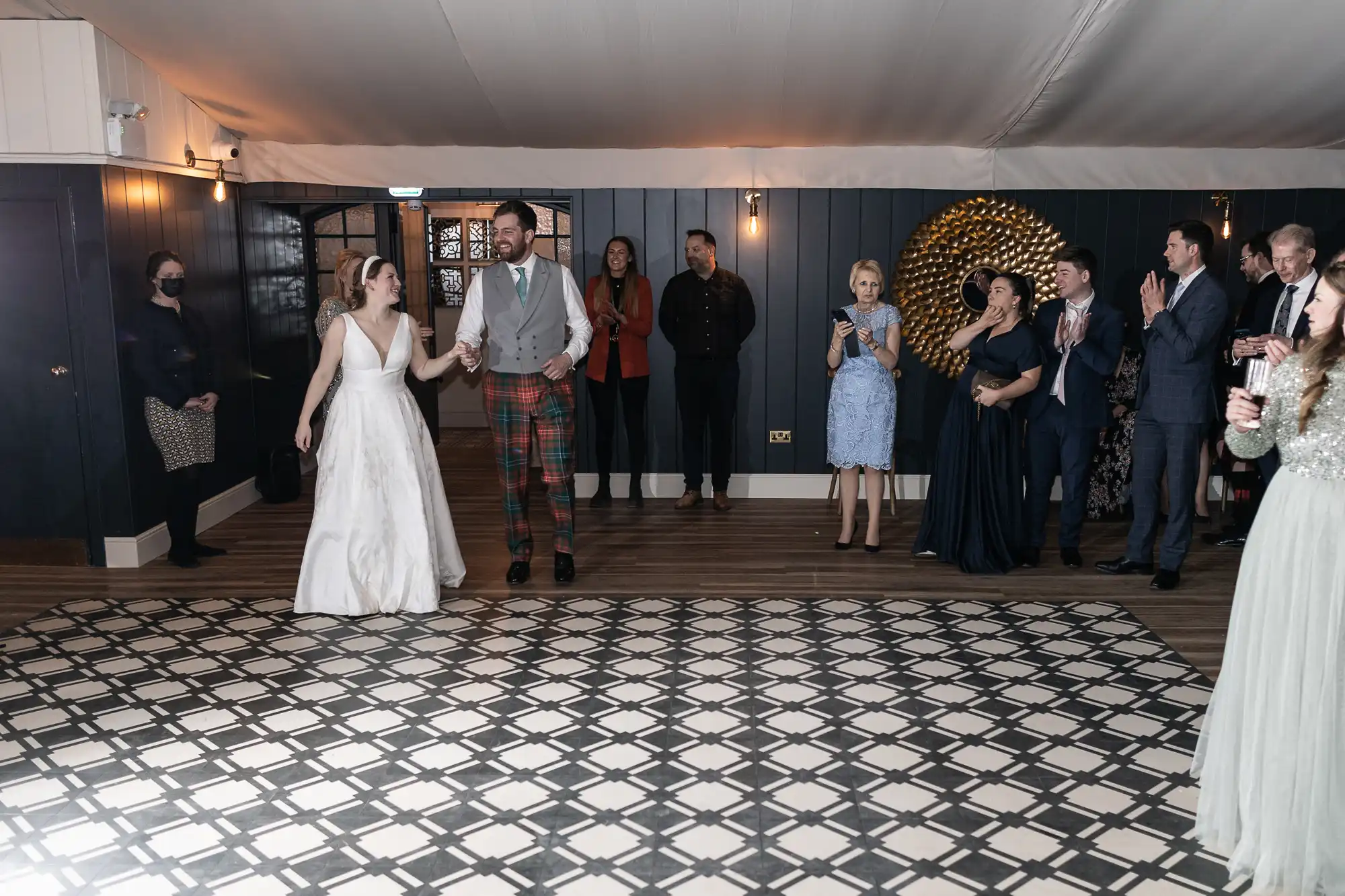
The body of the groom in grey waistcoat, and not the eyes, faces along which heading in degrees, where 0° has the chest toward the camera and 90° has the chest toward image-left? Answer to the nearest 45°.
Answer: approximately 0°

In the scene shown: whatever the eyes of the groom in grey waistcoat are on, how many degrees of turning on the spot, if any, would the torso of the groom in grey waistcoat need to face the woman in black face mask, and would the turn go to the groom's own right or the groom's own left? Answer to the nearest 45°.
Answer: approximately 90° to the groom's own right

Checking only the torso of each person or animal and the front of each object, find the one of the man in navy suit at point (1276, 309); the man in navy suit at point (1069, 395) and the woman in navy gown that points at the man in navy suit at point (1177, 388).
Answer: the man in navy suit at point (1276, 309)

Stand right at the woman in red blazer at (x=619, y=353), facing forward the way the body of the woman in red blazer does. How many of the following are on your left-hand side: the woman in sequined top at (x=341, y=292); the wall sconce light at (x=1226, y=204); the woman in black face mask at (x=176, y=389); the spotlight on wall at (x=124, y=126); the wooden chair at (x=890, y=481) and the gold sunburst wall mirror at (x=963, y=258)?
3

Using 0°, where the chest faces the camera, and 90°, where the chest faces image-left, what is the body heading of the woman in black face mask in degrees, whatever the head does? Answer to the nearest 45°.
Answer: approximately 315°

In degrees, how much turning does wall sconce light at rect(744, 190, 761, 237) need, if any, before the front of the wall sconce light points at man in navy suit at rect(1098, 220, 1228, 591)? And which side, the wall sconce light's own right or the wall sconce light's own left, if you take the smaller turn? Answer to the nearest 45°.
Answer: approximately 45° to the wall sconce light's own left

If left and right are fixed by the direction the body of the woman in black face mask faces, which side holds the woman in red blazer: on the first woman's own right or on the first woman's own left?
on the first woman's own left

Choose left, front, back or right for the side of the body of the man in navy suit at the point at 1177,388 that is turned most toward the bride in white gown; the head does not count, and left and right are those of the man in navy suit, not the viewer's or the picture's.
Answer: front

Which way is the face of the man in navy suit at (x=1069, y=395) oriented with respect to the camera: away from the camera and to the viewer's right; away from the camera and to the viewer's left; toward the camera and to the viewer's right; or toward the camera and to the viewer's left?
toward the camera and to the viewer's left

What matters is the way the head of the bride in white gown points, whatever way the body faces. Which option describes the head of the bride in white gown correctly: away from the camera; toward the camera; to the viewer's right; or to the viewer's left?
to the viewer's right

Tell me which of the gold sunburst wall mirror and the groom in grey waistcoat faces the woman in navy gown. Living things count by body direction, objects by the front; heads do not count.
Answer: the gold sunburst wall mirror

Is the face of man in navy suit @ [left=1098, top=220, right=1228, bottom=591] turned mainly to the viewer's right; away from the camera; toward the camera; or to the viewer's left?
to the viewer's left
